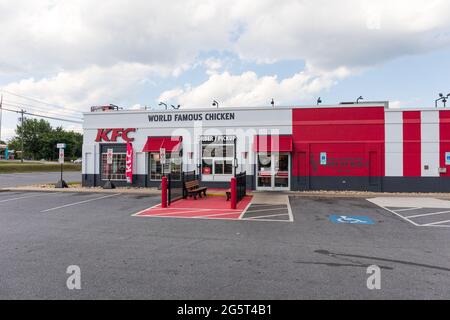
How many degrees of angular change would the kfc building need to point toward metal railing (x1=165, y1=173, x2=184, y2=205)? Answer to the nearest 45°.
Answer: approximately 45° to its right

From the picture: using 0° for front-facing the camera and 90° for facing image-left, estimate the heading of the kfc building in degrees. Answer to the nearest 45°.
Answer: approximately 0°
